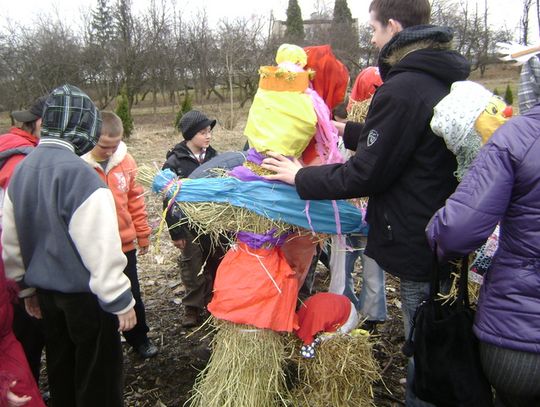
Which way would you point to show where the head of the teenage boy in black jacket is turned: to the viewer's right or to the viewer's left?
to the viewer's left

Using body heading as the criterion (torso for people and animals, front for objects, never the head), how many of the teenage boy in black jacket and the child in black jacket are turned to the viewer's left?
1

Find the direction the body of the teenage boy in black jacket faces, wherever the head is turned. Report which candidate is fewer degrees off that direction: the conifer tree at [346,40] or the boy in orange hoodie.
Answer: the boy in orange hoodie

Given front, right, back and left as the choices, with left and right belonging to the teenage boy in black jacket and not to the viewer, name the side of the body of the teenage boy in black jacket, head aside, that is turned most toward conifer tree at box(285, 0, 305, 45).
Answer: right

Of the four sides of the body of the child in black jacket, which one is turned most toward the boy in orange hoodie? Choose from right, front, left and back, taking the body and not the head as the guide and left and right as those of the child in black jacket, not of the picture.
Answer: right

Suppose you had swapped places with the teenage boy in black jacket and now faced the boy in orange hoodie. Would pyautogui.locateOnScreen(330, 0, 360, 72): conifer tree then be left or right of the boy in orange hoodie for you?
right

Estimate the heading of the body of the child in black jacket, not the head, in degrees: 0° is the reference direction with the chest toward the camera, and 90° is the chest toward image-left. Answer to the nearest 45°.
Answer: approximately 315°

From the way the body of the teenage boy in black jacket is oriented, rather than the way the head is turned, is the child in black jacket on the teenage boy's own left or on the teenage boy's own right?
on the teenage boy's own right

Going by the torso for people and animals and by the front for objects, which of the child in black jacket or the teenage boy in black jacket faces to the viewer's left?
the teenage boy in black jacket

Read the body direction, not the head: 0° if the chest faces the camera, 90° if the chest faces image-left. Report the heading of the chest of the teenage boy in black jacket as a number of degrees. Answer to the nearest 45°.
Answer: approximately 90°
